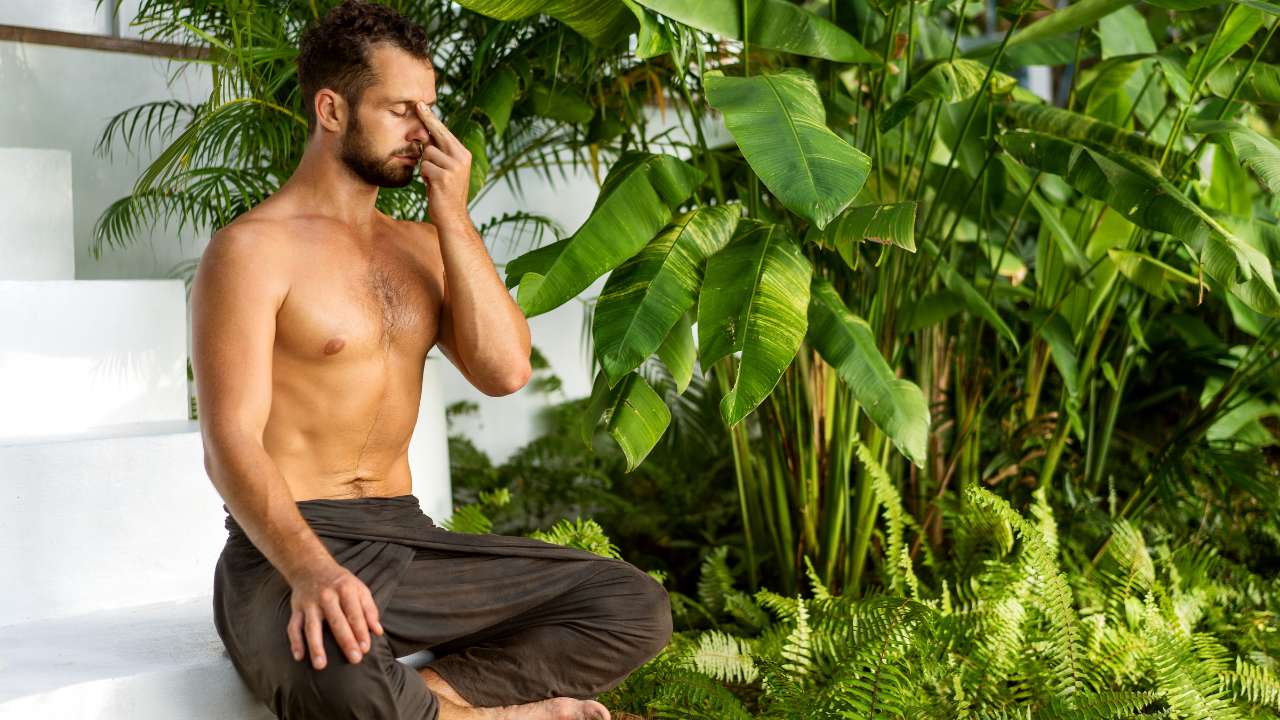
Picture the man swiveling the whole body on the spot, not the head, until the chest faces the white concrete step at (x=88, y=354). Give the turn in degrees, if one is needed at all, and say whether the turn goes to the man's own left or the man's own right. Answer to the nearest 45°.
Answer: approximately 180°

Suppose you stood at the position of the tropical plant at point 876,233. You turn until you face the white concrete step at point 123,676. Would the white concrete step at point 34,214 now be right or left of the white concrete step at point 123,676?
right

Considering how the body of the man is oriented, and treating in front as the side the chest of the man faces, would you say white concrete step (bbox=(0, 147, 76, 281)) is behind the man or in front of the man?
behind

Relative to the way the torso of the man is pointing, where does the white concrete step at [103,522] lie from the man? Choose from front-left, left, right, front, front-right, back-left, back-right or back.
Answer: back

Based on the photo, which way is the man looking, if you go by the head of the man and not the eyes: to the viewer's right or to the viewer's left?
to the viewer's right

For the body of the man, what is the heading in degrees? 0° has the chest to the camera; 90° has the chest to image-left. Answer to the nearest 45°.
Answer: approximately 315°
